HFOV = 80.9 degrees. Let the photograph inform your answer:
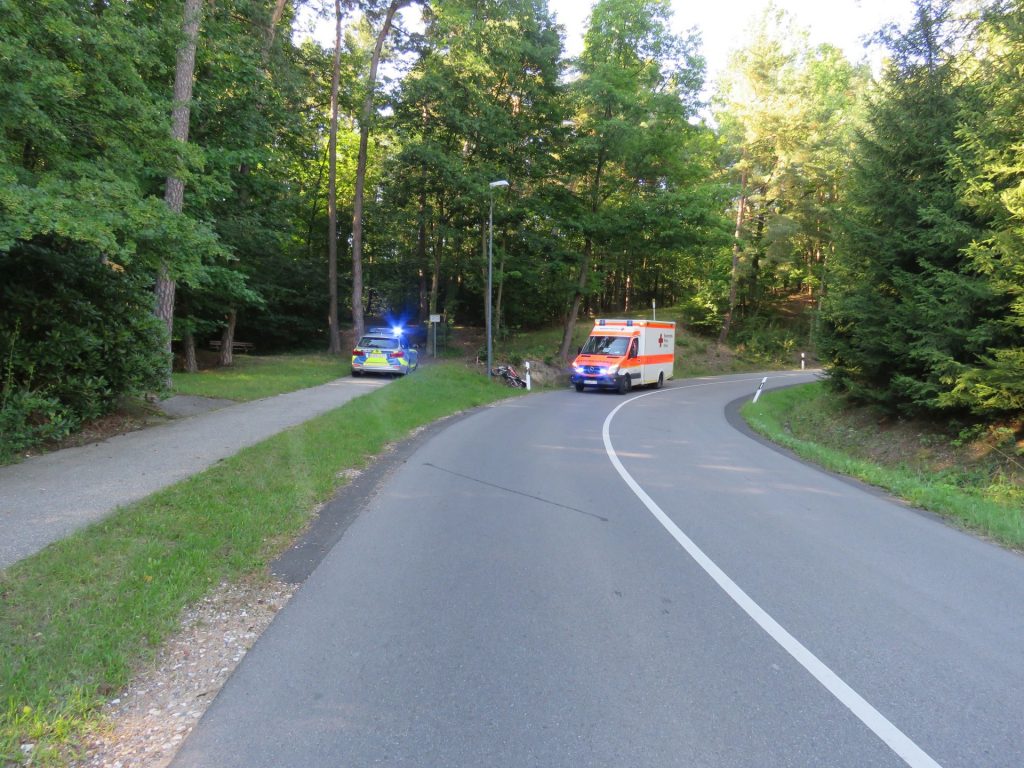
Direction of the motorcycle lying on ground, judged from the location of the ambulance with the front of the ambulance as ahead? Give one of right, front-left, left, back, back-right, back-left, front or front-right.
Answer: front-right

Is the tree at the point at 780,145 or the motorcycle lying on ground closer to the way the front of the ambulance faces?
the motorcycle lying on ground

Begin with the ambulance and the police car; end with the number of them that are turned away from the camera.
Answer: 1

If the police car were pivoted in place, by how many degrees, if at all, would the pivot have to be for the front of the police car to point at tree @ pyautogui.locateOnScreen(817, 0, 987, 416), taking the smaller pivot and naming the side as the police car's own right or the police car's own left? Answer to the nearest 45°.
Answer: approximately 135° to the police car's own right

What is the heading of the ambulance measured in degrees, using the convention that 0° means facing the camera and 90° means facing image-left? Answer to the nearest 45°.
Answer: approximately 45°

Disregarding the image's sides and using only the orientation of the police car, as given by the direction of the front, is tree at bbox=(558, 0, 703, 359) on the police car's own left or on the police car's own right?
on the police car's own right

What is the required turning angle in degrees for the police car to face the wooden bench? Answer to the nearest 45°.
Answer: approximately 45° to its left

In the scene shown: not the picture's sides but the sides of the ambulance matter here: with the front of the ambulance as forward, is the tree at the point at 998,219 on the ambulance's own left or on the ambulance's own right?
on the ambulance's own left

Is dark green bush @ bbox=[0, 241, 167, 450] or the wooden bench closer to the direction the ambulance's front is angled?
the dark green bush

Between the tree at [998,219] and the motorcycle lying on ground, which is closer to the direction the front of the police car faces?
the motorcycle lying on ground

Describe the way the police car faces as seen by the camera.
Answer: facing away from the viewer

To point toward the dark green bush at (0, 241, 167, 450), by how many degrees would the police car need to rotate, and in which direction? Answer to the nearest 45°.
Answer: approximately 180°

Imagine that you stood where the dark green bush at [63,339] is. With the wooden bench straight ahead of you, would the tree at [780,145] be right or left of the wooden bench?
right

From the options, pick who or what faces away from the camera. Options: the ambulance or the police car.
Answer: the police car

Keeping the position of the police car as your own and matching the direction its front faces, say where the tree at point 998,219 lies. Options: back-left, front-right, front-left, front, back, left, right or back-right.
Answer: back-right
